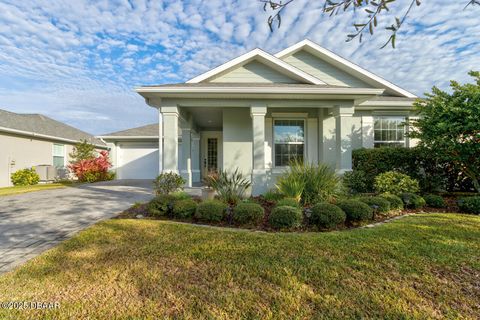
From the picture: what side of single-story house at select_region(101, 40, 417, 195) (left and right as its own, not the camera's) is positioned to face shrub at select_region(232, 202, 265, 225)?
front

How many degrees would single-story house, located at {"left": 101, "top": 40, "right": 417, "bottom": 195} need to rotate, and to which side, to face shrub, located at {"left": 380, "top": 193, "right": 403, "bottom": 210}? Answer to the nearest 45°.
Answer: approximately 45° to its left

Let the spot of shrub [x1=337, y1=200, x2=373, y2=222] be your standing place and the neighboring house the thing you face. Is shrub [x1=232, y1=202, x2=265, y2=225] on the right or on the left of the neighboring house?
left

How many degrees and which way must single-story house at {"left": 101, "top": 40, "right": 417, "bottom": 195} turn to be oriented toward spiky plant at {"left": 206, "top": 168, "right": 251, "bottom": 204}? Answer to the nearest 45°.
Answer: approximately 45° to its right

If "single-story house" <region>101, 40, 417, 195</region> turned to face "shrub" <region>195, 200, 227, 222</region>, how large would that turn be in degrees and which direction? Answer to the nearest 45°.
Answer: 0° — it already faces it

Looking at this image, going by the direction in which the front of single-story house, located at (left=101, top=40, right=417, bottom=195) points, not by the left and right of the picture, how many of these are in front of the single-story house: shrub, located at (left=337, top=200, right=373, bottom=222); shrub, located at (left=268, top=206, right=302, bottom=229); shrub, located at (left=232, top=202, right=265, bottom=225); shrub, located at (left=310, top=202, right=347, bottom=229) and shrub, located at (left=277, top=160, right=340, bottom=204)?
5

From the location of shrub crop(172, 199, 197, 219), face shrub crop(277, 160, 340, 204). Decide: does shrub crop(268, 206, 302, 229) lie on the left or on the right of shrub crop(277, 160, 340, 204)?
right

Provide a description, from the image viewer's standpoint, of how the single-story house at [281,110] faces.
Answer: facing the viewer

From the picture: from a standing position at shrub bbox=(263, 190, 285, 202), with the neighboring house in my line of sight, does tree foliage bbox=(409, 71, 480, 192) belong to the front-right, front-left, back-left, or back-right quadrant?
back-right

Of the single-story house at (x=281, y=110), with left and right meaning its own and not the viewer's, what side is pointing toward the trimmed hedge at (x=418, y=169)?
left

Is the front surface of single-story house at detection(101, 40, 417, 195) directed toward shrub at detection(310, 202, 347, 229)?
yes

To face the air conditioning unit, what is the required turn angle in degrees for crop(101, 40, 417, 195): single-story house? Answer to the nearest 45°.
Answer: approximately 90° to its right

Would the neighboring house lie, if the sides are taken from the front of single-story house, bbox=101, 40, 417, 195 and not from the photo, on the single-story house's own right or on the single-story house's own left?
on the single-story house's own right

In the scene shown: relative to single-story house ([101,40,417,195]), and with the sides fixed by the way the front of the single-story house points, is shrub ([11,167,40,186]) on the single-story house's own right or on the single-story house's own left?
on the single-story house's own right
